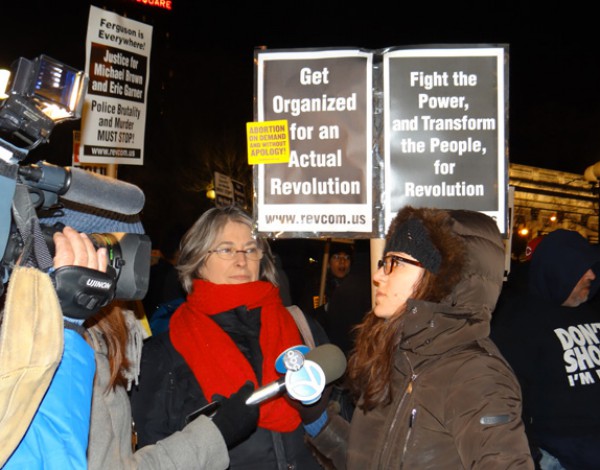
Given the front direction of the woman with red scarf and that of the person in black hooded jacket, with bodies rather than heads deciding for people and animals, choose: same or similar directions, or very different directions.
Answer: same or similar directions

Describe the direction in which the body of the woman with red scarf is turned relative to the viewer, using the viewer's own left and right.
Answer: facing the viewer and to the right of the viewer

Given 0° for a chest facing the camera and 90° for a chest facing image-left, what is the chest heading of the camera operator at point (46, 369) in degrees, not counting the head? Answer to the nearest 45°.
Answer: approximately 270°

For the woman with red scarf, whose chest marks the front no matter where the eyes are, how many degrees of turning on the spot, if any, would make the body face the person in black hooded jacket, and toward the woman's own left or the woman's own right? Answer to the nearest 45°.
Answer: approximately 45° to the woman's own left

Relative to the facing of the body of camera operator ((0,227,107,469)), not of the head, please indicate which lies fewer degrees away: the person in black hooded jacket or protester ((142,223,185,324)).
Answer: the person in black hooded jacket

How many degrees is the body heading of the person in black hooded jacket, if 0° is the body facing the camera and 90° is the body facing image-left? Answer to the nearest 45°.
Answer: approximately 315°

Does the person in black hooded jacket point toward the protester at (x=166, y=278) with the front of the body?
no

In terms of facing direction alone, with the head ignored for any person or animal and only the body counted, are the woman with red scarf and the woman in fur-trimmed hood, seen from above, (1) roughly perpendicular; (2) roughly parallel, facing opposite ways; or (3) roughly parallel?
roughly perpendicular

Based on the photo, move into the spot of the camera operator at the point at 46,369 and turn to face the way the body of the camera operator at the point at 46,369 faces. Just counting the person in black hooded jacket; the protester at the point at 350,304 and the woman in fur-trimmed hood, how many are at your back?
0

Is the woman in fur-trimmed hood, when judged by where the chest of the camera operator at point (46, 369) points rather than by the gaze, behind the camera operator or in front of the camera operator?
in front

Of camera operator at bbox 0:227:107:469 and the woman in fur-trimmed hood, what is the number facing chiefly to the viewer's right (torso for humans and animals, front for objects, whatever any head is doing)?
1

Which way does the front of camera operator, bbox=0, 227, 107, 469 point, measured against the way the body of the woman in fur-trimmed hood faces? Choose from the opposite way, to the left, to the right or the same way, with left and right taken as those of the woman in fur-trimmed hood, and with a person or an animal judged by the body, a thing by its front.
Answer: the opposite way
